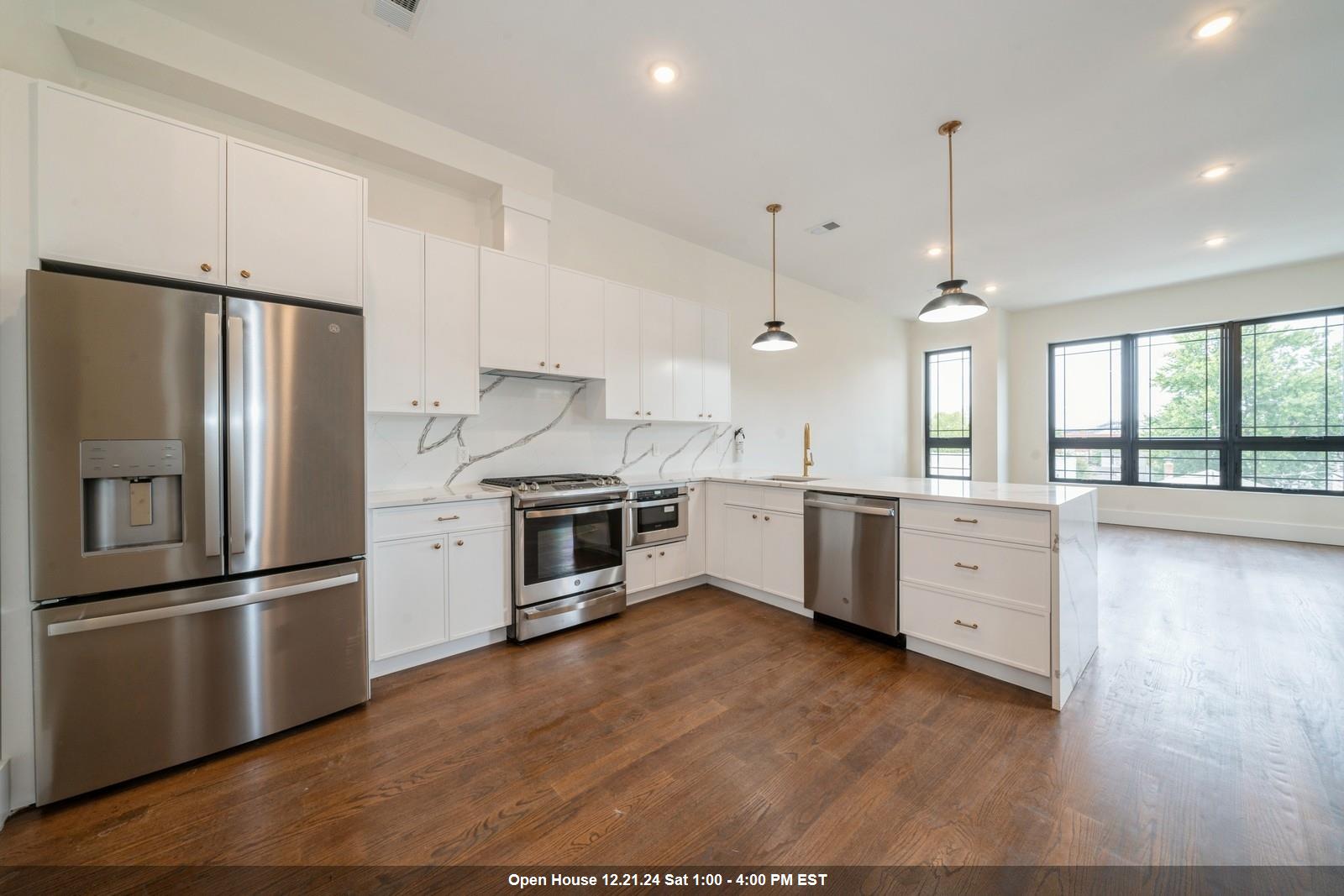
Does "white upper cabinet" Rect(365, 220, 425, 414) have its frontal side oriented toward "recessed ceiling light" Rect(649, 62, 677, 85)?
yes

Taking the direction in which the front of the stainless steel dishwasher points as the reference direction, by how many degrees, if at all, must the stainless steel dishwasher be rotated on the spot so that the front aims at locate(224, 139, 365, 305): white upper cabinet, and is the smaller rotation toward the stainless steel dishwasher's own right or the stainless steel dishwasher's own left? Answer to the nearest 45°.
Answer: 0° — it already faces it

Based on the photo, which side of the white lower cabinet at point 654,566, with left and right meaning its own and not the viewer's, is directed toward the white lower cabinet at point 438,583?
right

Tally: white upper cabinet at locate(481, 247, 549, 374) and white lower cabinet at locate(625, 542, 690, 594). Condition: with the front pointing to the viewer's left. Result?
0

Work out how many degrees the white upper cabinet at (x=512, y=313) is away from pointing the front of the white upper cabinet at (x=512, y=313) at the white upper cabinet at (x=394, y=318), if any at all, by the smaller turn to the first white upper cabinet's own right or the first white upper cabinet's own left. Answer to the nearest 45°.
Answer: approximately 90° to the first white upper cabinet's own right

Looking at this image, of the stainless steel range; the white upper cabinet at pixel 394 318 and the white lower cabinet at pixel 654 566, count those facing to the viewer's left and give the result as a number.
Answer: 0

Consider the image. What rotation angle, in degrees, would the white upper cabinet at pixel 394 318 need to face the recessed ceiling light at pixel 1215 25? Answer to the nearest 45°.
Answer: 0° — it already faces it

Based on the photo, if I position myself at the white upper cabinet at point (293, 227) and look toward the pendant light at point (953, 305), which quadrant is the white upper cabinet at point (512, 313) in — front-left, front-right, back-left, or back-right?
front-left

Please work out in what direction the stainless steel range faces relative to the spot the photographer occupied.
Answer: facing the viewer and to the right of the viewer
